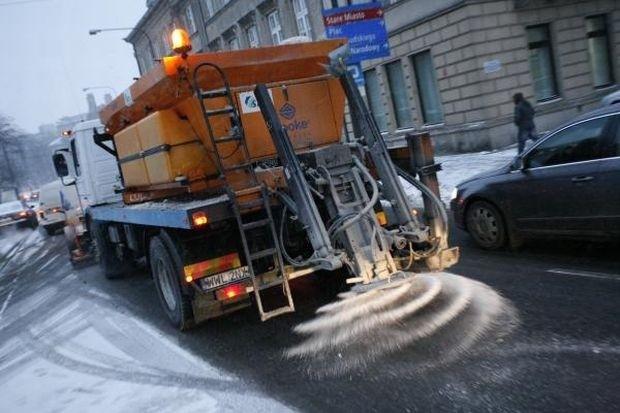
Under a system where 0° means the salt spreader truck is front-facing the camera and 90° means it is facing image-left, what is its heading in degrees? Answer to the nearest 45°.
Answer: approximately 135°

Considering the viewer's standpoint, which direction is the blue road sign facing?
facing the viewer

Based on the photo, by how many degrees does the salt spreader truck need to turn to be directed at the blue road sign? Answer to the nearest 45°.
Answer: approximately 90° to its right

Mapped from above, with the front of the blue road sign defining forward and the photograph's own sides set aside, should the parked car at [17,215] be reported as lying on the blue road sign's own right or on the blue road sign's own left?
on the blue road sign's own right

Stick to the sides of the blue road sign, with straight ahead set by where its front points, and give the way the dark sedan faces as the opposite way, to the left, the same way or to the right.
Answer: to the right

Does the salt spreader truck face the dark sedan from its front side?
no

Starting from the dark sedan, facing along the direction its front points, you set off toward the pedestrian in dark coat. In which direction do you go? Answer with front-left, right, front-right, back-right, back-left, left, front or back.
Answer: right

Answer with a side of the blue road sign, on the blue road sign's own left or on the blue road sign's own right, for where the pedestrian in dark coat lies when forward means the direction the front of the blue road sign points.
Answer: on the blue road sign's own left

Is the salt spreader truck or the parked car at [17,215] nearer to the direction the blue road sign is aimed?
the salt spreader truck

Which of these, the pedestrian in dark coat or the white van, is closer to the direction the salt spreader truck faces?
the white van

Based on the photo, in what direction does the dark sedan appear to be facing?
to the viewer's left

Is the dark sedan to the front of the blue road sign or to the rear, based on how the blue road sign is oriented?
to the front

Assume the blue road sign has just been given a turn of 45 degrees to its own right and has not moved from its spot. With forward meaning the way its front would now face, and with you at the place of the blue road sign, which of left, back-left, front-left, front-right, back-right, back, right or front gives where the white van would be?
right

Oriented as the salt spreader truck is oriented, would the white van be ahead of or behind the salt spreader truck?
ahead

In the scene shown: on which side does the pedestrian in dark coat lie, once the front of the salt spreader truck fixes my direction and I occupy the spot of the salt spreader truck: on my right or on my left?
on my right

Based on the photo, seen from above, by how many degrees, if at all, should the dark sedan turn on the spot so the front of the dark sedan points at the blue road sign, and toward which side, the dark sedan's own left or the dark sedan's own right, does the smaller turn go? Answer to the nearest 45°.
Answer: approximately 45° to the dark sedan's own right
